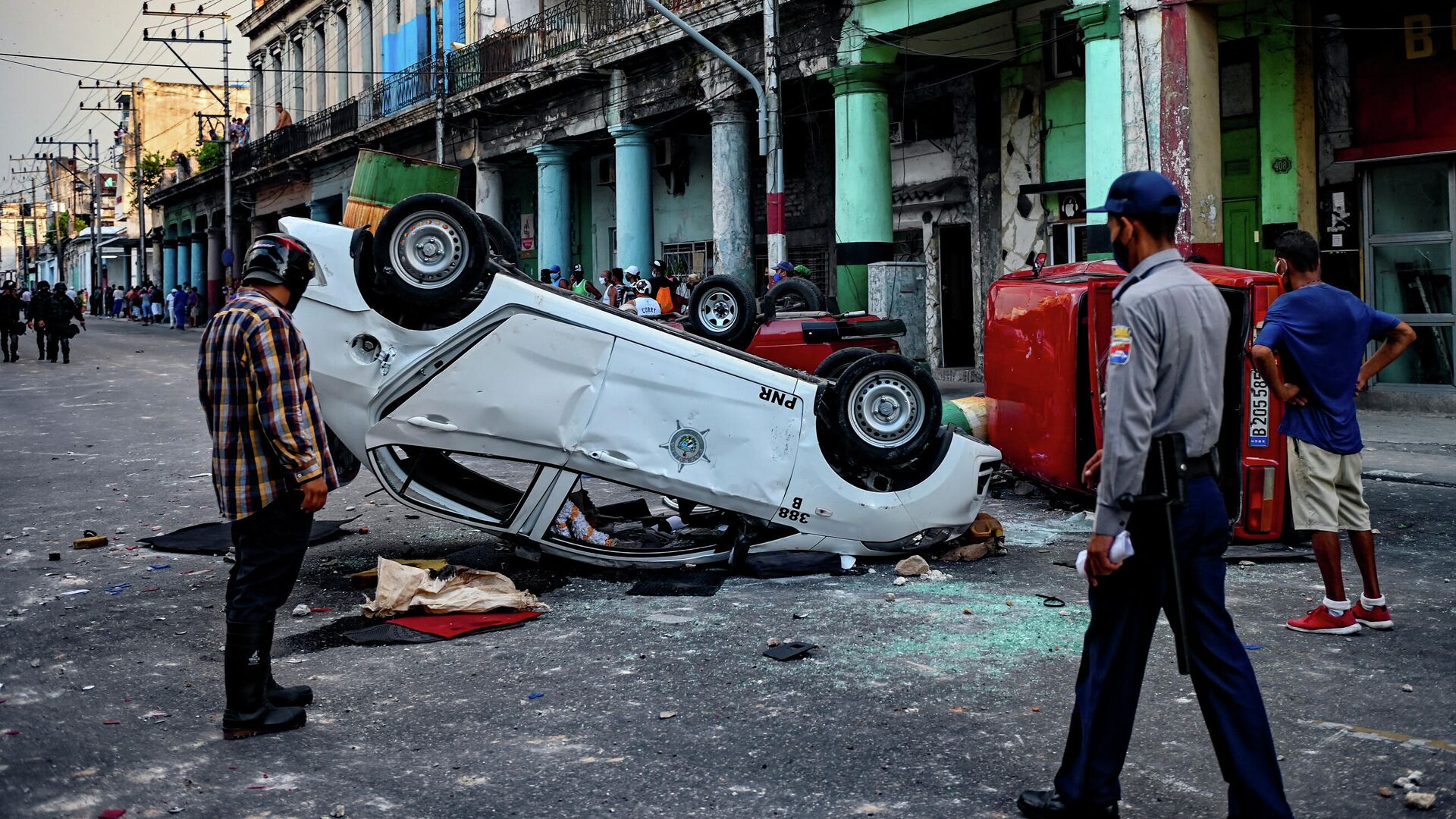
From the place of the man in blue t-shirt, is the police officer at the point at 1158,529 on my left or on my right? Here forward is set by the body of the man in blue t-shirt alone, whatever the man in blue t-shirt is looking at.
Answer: on my left

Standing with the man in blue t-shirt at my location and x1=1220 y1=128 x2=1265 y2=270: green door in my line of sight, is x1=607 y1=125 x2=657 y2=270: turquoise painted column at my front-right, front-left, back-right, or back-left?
front-left

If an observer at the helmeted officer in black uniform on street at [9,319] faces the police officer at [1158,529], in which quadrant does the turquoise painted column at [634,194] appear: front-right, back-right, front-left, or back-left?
front-left

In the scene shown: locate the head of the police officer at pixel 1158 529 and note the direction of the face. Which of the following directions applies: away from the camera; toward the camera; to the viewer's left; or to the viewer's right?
to the viewer's left
